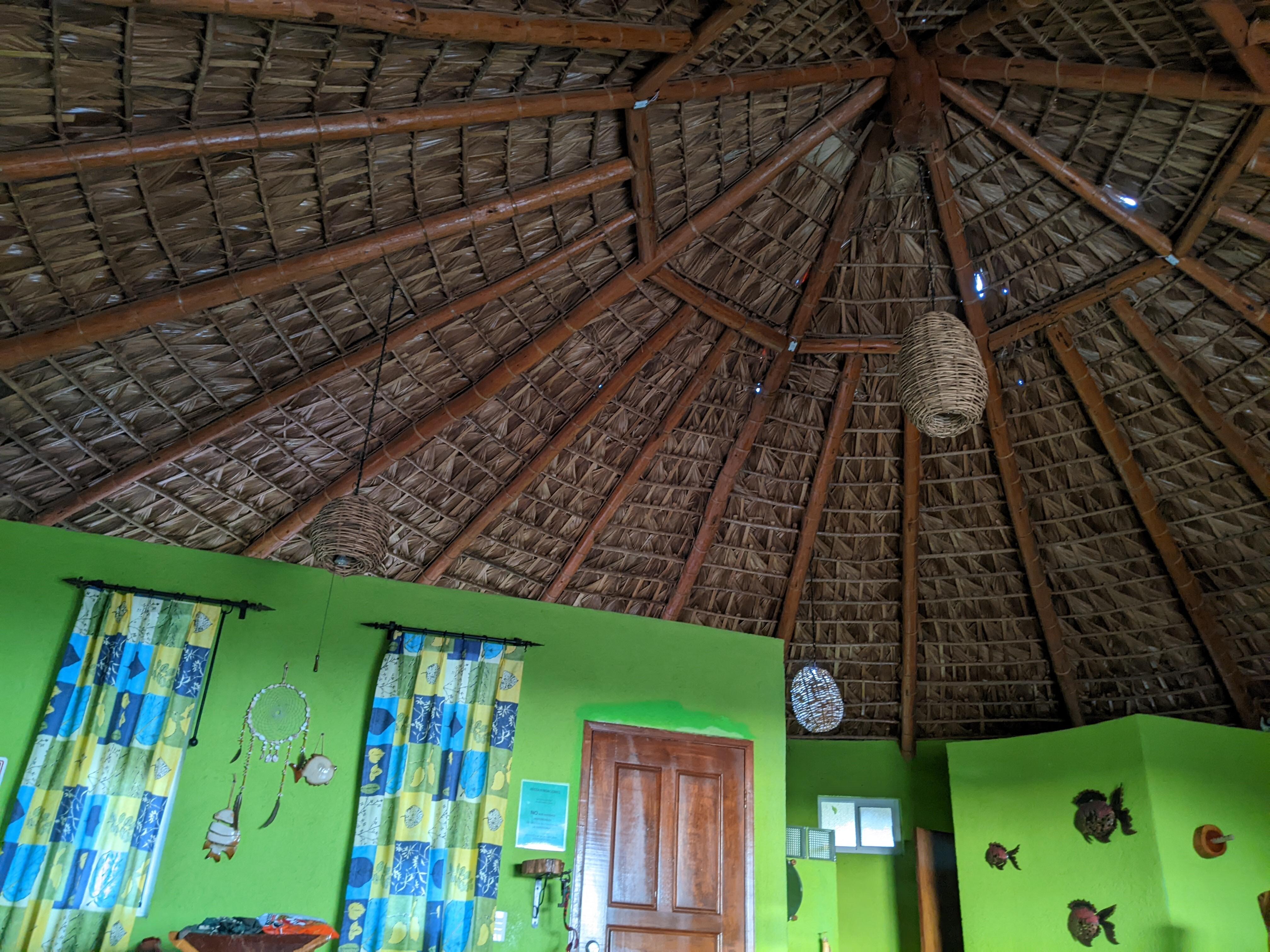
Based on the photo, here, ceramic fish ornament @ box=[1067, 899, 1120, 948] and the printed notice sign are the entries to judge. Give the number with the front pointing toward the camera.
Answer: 1

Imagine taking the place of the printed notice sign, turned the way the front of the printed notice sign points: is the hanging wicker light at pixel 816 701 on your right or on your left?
on your left

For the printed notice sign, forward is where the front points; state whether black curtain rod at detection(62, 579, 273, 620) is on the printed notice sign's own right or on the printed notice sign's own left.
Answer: on the printed notice sign's own right

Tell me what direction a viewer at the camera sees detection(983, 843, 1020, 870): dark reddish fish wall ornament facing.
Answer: facing to the left of the viewer

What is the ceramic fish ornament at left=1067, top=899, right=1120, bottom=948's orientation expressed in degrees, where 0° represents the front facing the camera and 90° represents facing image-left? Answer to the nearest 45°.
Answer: approximately 90°

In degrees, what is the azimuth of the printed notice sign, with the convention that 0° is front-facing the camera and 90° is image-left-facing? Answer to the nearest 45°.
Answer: approximately 0°

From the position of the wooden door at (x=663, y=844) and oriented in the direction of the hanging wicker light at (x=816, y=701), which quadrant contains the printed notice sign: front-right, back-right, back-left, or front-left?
back-left

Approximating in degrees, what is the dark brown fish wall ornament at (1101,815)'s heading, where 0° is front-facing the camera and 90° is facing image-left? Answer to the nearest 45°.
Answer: approximately 90°
